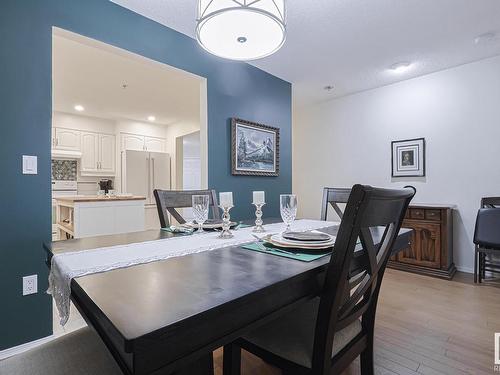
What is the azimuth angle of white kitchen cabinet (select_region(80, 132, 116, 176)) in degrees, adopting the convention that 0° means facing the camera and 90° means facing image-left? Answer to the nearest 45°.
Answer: approximately 0°

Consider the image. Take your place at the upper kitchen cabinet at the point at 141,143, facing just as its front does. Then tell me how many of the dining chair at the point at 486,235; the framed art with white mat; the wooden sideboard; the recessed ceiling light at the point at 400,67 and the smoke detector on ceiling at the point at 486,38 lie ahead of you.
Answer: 5

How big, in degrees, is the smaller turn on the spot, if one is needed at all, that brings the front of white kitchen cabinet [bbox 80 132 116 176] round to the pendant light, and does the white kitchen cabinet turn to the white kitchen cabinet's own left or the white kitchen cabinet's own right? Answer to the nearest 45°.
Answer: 0° — it already faces it

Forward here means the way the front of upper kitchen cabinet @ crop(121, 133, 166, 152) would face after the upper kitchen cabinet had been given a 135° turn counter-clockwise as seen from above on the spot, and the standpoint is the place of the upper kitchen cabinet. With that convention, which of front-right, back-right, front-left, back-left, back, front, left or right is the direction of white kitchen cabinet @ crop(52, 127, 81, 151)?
left

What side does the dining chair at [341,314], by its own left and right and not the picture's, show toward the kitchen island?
front

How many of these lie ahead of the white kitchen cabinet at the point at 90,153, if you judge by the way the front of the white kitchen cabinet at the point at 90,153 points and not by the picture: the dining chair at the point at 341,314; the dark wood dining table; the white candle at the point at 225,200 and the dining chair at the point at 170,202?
4

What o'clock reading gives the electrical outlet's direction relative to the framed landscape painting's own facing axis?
The electrical outlet is roughly at 3 o'clock from the framed landscape painting.

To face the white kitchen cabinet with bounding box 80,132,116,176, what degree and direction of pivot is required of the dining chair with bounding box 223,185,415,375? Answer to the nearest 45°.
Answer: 0° — it already faces it

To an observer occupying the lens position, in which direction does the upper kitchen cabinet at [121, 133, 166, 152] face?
facing the viewer and to the right of the viewer

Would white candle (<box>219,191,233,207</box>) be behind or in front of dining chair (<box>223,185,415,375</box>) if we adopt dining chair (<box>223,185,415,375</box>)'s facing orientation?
in front

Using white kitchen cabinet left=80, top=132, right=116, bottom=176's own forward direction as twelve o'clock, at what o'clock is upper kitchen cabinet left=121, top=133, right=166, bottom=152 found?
The upper kitchen cabinet is roughly at 9 o'clock from the white kitchen cabinet.
